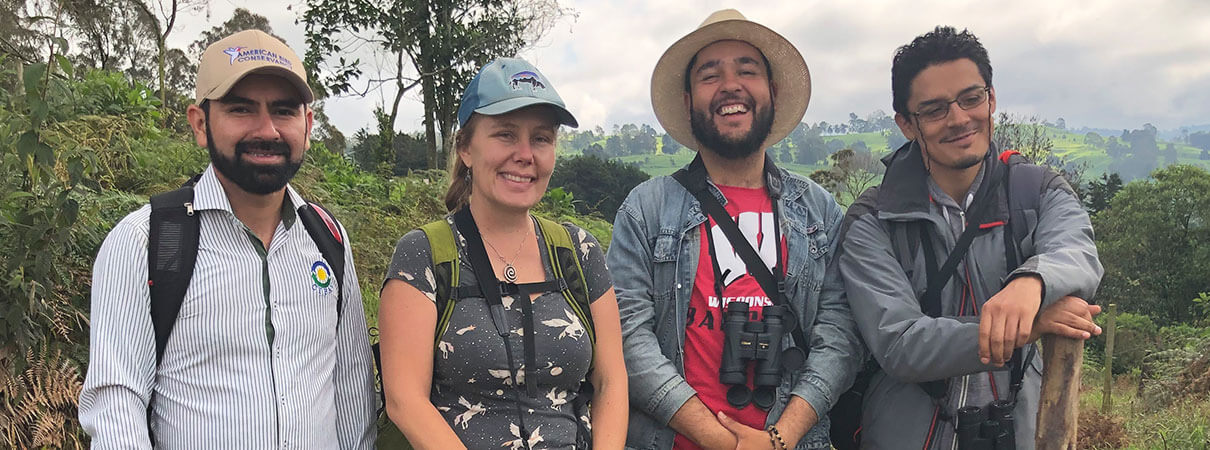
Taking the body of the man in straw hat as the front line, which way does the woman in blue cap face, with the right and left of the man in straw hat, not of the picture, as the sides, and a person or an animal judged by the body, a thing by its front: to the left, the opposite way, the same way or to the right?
the same way

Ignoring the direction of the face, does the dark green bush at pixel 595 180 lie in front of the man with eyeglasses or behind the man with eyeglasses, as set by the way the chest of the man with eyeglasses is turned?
behind

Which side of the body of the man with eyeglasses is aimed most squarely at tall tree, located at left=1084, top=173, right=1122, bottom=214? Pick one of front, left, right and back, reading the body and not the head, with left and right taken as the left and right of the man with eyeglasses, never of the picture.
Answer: back

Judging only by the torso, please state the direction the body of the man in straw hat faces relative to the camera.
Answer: toward the camera

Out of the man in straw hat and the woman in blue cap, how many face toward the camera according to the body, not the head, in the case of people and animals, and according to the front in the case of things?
2

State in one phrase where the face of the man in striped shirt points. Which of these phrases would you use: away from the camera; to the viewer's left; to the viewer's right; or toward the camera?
toward the camera

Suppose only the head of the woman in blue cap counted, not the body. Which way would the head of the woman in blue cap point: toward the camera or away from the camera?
toward the camera

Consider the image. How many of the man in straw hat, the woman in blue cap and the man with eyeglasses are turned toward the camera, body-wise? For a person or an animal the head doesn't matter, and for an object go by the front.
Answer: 3

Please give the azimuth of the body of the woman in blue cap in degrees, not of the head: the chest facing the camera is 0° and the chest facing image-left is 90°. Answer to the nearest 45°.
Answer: approximately 0°

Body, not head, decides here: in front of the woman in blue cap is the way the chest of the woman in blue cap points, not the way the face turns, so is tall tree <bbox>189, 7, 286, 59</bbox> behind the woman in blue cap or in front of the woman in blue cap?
behind

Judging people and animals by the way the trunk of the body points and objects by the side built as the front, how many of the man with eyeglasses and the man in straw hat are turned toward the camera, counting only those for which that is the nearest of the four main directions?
2

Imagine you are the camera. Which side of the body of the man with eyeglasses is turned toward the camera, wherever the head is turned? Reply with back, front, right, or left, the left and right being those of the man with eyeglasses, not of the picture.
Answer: front

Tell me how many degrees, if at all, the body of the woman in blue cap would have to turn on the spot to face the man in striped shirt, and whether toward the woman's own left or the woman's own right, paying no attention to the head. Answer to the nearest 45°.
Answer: approximately 90° to the woman's own right

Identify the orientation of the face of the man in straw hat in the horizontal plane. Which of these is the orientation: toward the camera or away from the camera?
toward the camera

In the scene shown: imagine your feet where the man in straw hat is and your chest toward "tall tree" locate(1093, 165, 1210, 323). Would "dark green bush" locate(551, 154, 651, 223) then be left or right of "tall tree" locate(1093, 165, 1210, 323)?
left

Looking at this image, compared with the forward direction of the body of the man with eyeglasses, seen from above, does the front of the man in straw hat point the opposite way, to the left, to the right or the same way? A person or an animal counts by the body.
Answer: the same way

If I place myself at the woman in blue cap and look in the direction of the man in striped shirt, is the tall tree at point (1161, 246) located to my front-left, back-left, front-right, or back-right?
back-right

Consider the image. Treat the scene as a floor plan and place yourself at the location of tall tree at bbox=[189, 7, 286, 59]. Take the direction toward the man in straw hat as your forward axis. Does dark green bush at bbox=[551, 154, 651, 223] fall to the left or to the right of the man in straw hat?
left
